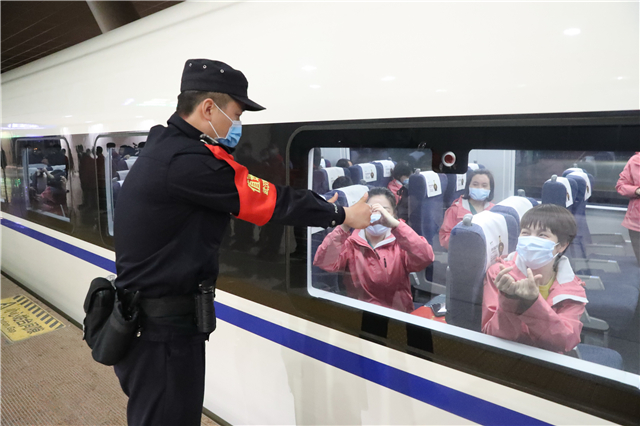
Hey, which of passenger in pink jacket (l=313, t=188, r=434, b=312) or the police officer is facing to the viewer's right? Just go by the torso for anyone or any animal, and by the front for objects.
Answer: the police officer

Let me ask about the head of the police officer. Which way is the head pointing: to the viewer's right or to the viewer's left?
to the viewer's right

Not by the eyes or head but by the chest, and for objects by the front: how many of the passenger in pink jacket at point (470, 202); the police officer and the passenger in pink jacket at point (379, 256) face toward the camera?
2

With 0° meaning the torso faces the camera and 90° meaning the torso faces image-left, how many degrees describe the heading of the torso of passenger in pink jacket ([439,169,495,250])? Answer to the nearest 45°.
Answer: approximately 0°

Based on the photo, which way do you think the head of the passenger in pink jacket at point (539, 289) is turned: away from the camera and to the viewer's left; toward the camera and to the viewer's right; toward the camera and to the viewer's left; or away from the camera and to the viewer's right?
toward the camera and to the viewer's left

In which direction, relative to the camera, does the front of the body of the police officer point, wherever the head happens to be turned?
to the viewer's right
